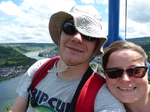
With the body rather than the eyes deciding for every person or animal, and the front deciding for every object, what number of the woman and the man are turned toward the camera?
2

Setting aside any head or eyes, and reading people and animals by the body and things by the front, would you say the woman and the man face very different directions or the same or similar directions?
same or similar directions

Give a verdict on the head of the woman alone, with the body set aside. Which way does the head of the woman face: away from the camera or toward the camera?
toward the camera

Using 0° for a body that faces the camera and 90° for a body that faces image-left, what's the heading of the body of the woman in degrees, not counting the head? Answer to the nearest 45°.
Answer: approximately 0°

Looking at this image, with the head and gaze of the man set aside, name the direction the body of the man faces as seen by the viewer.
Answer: toward the camera
